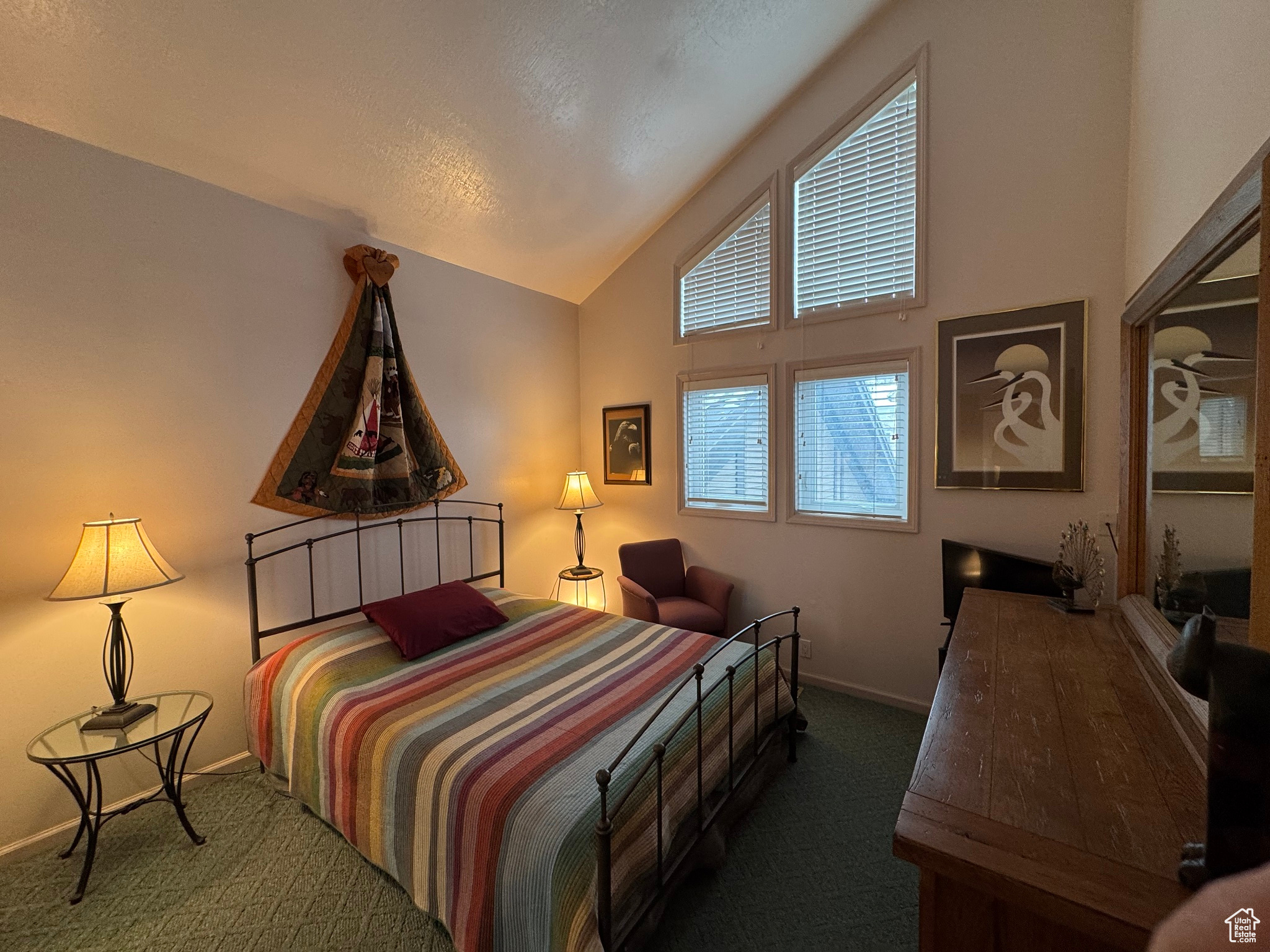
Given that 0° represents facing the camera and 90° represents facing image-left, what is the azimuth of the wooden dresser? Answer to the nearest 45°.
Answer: approximately 90°

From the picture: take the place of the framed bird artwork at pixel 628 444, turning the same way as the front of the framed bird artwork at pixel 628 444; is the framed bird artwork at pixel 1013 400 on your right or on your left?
on your left

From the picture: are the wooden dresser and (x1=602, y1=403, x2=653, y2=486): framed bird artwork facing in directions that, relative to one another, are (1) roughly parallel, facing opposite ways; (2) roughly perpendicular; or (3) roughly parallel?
roughly perpendicular

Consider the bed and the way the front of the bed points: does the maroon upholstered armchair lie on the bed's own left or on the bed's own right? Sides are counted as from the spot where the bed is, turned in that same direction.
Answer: on the bed's own left

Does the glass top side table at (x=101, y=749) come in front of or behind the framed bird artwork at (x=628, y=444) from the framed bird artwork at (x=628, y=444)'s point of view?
in front

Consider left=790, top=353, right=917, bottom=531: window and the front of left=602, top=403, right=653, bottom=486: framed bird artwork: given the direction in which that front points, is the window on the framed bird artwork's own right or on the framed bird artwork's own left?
on the framed bird artwork's own left

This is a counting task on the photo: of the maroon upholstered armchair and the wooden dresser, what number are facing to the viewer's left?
1

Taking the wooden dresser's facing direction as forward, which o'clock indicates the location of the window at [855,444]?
The window is roughly at 2 o'clock from the wooden dresser.

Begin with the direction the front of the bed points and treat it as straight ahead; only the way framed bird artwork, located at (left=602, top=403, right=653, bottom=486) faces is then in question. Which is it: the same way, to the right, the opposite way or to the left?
to the right

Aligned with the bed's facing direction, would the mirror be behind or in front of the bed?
in front
